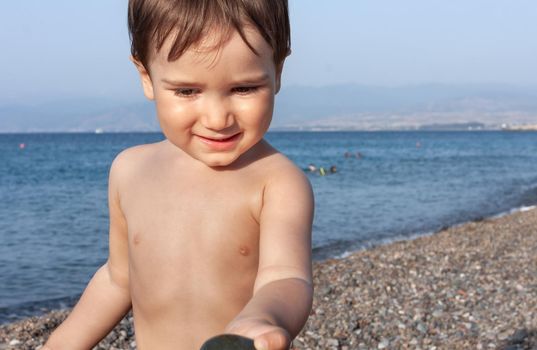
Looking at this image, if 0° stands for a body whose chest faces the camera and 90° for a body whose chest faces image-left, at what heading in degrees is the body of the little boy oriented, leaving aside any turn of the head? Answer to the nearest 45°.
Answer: approximately 0°
